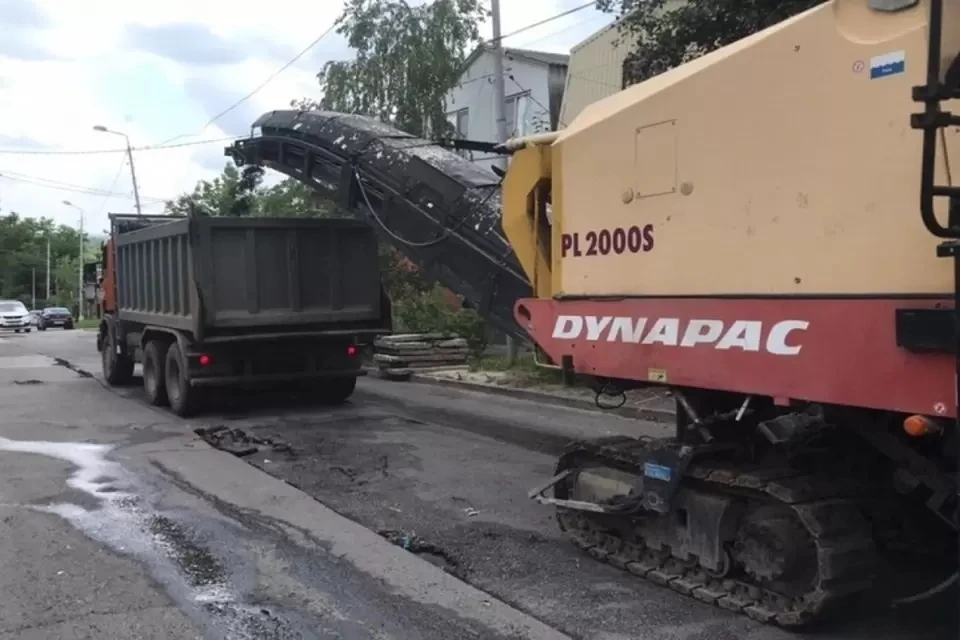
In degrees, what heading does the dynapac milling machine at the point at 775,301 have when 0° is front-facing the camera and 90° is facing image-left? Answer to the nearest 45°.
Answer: approximately 135°

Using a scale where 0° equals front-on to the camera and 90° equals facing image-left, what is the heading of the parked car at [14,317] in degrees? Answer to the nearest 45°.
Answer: approximately 0°

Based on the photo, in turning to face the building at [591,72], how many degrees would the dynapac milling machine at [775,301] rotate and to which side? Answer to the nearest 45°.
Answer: approximately 45° to its right

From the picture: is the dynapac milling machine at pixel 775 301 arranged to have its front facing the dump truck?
yes

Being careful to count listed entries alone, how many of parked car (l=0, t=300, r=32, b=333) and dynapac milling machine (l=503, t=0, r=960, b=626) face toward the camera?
1

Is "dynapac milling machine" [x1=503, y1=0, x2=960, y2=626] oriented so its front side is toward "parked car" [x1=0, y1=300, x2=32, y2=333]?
yes

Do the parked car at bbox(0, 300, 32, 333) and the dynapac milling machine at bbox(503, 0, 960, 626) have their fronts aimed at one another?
yes

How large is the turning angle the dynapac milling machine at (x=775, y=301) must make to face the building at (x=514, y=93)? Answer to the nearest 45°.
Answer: approximately 45° to its right

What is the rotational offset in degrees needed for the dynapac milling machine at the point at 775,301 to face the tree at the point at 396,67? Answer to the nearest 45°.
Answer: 0° — it already faces it

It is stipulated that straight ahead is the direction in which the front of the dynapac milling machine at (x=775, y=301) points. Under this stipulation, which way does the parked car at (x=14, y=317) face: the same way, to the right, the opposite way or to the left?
the opposite way
